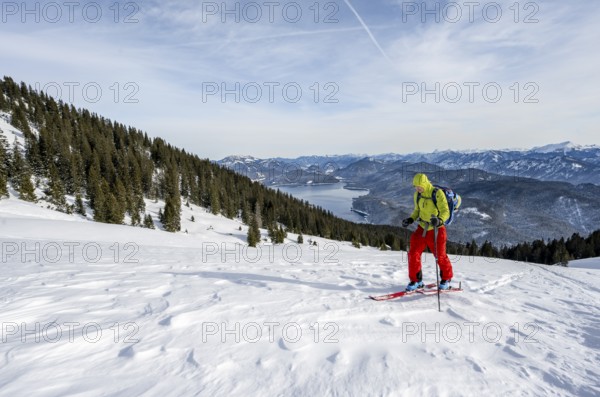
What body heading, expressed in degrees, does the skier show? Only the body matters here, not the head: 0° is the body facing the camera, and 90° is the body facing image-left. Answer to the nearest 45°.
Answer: approximately 45°

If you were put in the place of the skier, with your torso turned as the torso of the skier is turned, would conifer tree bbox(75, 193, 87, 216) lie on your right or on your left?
on your right

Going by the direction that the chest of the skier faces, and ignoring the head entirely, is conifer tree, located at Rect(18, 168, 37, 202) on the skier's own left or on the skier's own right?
on the skier's own right

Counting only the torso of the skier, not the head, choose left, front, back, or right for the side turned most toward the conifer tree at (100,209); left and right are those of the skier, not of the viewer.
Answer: right
